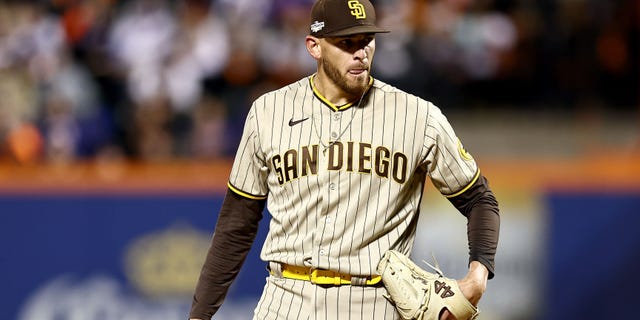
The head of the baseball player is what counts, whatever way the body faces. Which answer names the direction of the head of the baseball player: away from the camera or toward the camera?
toward the camera

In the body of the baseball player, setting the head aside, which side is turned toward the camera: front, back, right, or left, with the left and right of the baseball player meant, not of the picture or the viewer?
front
